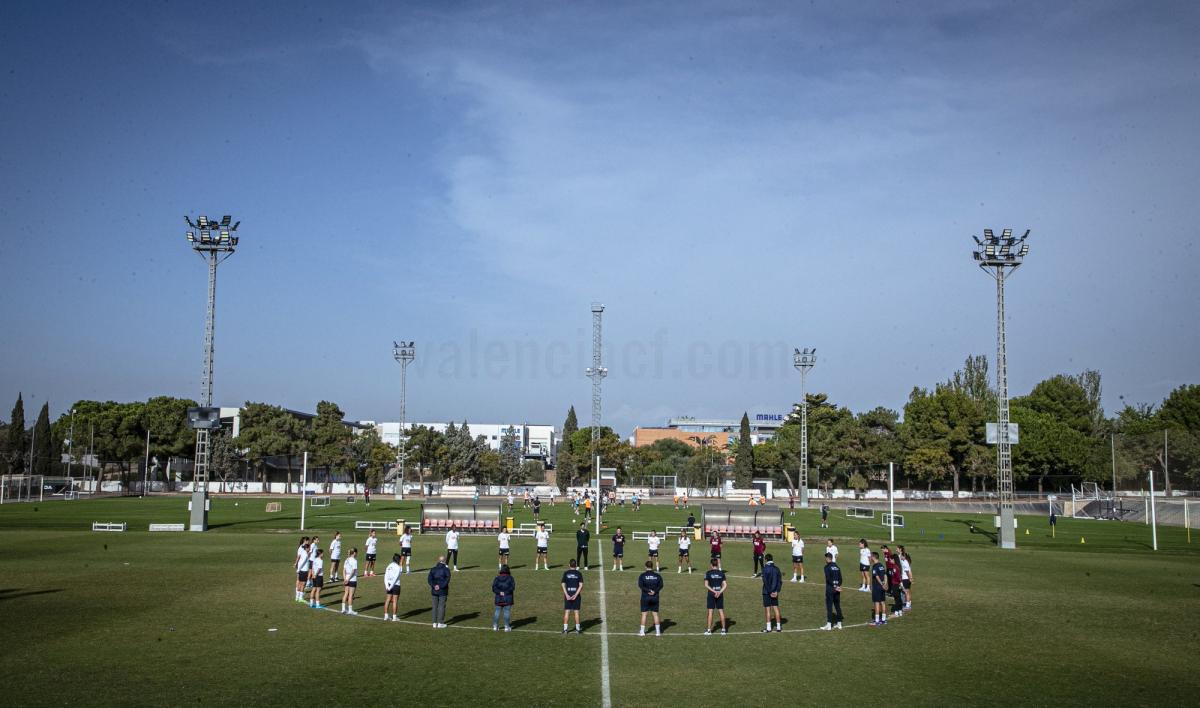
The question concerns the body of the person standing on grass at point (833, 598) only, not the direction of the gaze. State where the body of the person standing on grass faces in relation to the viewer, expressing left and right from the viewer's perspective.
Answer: facing away from the viewer and to the left of the viewer

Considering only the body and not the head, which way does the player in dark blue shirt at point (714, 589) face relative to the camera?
away from the camera

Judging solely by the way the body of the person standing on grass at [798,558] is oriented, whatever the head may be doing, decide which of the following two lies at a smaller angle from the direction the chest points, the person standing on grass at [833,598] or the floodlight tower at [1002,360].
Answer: the person standing on grass

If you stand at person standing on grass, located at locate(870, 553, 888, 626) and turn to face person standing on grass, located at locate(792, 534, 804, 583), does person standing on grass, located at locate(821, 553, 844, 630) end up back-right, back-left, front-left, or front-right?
back-left

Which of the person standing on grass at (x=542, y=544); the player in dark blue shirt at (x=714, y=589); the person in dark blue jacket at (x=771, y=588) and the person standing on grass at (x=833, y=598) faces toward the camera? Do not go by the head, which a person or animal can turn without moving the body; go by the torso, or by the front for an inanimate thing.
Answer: the person standing on grass at (x=542, y=544)

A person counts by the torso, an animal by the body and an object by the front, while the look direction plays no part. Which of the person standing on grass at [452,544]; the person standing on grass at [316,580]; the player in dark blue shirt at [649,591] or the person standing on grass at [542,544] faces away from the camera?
the player in dark blue shirt

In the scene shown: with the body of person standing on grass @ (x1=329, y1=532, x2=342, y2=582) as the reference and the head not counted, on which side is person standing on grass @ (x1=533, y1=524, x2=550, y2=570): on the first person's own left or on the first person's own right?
on the first person's own left

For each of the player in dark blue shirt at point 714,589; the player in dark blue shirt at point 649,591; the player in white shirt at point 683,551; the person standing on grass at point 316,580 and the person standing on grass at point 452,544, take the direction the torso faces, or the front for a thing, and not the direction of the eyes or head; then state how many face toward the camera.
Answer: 2

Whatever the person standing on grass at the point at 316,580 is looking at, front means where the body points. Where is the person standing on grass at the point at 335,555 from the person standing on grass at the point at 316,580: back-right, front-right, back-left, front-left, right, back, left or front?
left

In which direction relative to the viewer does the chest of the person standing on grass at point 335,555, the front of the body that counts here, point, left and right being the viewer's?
facing the viewer and to the right of the viewer

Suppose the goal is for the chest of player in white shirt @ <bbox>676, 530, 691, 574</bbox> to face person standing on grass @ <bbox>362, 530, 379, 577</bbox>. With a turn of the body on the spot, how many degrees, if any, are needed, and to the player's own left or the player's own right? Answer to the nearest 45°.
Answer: approximately 45° to the player's own right

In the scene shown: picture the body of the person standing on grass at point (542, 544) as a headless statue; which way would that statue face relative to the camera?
toward the camera

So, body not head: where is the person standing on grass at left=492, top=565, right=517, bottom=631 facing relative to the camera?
away from the camera

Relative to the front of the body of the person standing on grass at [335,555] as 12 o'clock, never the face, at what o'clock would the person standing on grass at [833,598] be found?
the person standing on grass at [833,598] is roughly at 12 o'clock from the person standing on grass at [335,555].

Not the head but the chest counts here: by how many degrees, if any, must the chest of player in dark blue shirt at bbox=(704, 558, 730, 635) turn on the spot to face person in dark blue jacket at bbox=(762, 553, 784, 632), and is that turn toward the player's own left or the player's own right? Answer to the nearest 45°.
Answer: approximately 45° to the player's own right

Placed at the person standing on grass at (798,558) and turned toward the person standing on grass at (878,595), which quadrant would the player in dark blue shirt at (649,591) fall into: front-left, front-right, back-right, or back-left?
front-right
